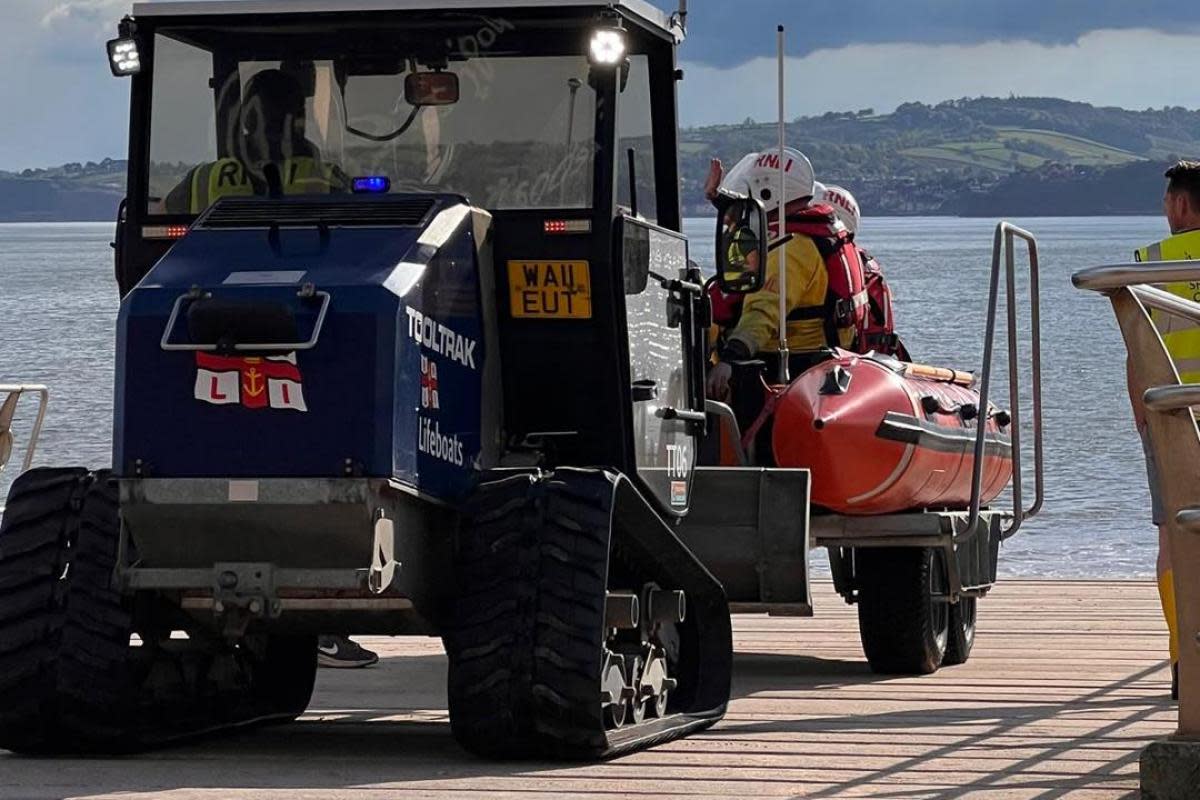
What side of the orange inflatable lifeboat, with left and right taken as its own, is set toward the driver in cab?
back

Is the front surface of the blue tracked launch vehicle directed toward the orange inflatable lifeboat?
yes

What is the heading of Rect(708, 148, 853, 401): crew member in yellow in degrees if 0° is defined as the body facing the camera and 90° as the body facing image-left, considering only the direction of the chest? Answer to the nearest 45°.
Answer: approximately 90°

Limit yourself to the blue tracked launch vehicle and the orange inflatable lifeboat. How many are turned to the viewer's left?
0

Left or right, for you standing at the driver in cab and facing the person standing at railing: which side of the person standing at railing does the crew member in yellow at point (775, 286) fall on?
left

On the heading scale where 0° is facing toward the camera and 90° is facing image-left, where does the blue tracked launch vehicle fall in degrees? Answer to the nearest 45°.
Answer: approximately 225°

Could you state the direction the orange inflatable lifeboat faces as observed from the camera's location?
facing away from the viewer and to the right of the viewer
